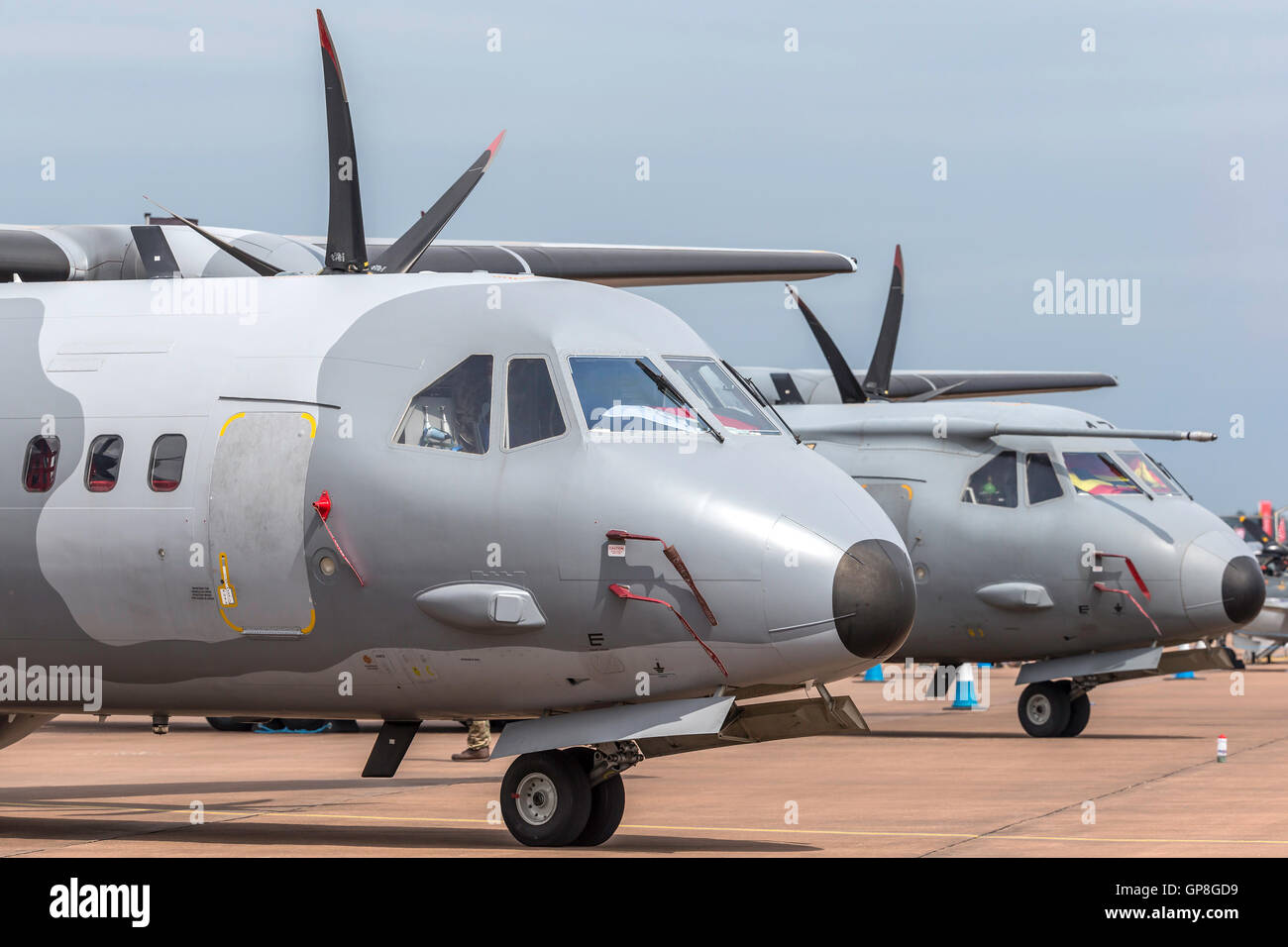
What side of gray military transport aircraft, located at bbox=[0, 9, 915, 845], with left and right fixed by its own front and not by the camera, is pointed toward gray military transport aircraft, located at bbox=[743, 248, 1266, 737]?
left

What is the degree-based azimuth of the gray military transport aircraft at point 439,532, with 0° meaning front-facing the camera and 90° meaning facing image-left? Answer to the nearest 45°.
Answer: approximately 315°

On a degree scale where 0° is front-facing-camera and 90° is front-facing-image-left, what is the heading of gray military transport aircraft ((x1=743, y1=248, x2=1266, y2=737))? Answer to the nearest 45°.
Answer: approximately 315°

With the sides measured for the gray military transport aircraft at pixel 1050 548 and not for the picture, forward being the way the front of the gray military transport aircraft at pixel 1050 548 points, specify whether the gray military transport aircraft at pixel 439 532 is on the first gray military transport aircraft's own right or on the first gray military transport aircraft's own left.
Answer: on the first gray military transport aircraft's own right
